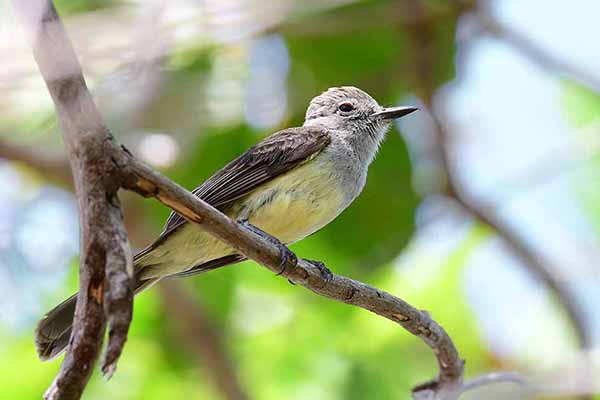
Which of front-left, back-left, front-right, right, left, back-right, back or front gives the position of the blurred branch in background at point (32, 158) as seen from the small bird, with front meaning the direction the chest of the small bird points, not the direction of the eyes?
back-left

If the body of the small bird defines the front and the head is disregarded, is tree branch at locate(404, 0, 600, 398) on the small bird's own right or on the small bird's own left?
on the small bird's own left

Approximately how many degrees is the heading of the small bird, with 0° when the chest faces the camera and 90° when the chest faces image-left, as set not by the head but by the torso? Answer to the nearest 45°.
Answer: approximately 270°
